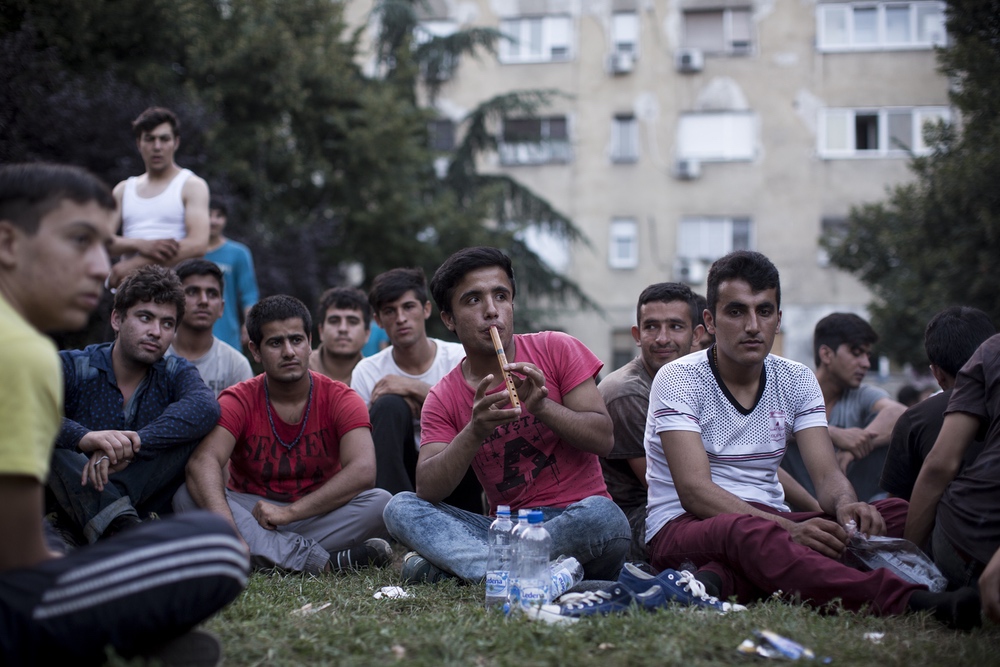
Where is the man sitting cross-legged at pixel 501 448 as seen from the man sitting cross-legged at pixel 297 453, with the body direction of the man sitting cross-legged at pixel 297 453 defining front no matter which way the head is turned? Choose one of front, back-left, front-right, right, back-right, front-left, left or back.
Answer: front-left

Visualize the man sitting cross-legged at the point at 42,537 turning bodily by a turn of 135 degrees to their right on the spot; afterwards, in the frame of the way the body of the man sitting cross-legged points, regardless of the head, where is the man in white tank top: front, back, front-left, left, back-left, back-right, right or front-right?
back-right

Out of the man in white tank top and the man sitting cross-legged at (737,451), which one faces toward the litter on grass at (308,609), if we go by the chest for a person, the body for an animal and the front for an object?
the man in white tank top

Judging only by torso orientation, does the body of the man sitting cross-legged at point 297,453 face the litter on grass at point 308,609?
yes

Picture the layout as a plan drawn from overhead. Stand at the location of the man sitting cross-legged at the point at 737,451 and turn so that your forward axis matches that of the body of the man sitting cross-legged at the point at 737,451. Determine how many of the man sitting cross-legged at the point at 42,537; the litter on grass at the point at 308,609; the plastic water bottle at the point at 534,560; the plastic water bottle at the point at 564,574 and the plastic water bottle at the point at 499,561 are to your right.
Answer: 5

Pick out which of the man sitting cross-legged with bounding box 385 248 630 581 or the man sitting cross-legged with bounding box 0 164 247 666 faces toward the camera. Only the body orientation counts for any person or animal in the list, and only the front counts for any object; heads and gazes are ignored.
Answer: the man sitting cross-legged with bounding box 385 248 630 581

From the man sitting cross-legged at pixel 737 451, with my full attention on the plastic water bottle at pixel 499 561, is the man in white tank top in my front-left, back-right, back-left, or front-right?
front-right

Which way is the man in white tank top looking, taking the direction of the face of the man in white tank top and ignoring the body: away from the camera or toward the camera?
toward the camera

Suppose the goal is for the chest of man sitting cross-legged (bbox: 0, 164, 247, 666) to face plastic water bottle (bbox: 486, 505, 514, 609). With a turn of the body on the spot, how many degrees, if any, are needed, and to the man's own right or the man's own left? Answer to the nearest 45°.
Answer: approximately 45° to the man's own left

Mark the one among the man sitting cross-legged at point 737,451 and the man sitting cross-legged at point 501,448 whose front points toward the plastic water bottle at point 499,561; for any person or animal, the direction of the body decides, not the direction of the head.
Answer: the man sitting cross-legged at point 501,448

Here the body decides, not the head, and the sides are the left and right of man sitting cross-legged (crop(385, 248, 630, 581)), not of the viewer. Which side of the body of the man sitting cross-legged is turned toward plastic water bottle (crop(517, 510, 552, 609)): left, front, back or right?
front

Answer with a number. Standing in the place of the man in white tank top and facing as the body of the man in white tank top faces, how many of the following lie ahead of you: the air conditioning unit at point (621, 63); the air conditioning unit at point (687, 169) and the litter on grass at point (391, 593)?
1

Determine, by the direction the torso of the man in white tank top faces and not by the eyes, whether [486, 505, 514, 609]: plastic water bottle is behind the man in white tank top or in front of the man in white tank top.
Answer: in front

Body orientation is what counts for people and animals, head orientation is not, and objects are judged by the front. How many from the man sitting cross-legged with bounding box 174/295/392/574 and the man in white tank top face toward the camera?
2

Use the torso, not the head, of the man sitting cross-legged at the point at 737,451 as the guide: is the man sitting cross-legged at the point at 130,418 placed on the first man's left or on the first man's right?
on the first man's right

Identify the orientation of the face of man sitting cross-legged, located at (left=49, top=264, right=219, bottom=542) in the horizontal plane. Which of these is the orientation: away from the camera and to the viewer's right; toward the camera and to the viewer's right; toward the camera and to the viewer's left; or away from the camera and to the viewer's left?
toward the camera and to the viewer's right

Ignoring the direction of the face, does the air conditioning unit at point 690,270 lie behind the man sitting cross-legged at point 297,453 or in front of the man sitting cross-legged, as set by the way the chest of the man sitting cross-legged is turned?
behind

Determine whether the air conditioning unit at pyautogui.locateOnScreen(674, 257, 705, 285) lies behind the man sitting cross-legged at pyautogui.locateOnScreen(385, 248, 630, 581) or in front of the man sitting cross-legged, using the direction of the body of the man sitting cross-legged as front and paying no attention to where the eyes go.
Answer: behind

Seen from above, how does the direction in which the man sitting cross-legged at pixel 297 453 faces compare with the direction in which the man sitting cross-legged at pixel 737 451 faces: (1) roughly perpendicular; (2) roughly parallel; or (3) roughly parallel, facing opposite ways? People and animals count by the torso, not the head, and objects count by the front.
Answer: roughly parallel

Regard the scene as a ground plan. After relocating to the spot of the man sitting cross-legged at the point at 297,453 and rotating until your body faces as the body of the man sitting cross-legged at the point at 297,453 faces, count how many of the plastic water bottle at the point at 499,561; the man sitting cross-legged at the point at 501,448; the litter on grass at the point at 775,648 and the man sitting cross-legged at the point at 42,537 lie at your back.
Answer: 0

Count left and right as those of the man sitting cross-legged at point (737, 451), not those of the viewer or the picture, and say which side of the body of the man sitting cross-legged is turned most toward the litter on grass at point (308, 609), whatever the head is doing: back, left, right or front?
right

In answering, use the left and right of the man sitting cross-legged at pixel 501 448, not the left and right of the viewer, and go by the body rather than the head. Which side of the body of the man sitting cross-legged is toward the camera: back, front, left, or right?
front

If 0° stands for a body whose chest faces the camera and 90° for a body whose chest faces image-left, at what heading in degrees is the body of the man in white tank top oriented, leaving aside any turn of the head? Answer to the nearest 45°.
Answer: approximately 0°

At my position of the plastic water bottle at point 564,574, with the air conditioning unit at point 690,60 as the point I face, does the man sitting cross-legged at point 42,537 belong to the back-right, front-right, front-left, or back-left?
back-left

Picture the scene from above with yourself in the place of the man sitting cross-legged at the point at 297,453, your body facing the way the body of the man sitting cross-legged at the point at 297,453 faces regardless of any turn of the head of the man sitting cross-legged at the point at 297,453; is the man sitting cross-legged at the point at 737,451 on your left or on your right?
on your left
